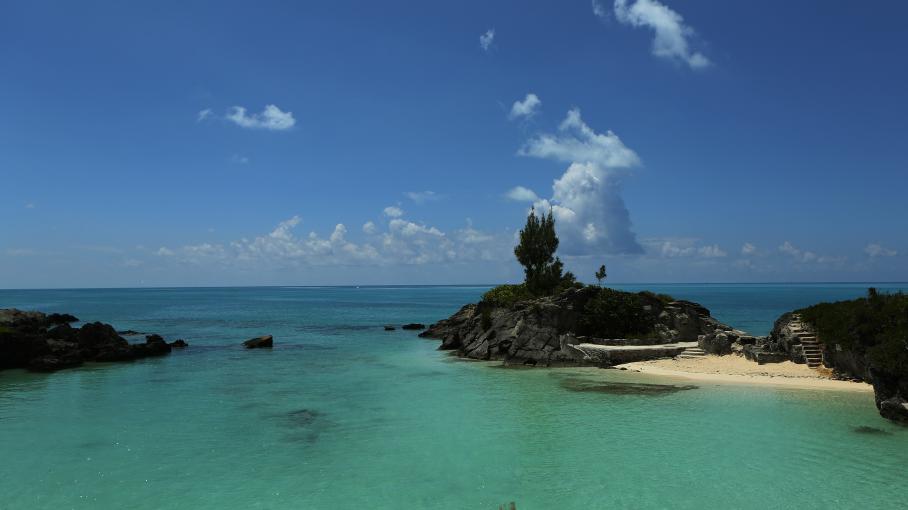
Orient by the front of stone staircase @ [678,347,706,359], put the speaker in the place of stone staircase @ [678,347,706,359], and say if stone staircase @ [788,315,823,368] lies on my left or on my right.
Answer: on my left

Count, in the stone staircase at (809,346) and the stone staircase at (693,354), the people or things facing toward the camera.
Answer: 2

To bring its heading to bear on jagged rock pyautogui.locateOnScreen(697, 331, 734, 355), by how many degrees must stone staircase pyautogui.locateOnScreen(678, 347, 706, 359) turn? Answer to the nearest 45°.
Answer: approximately 90° to its left

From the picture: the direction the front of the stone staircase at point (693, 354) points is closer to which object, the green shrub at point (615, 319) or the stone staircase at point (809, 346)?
the stone staircase

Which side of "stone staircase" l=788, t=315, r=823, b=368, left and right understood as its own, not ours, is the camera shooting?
front

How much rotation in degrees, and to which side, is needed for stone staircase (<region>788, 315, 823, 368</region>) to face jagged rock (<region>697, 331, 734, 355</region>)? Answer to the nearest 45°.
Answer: approximately 135° to its right

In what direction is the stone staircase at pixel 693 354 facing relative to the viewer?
toward the camera

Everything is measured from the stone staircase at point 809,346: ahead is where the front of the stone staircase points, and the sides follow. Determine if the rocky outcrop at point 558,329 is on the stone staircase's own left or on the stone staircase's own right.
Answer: on the stone staircase's own right
